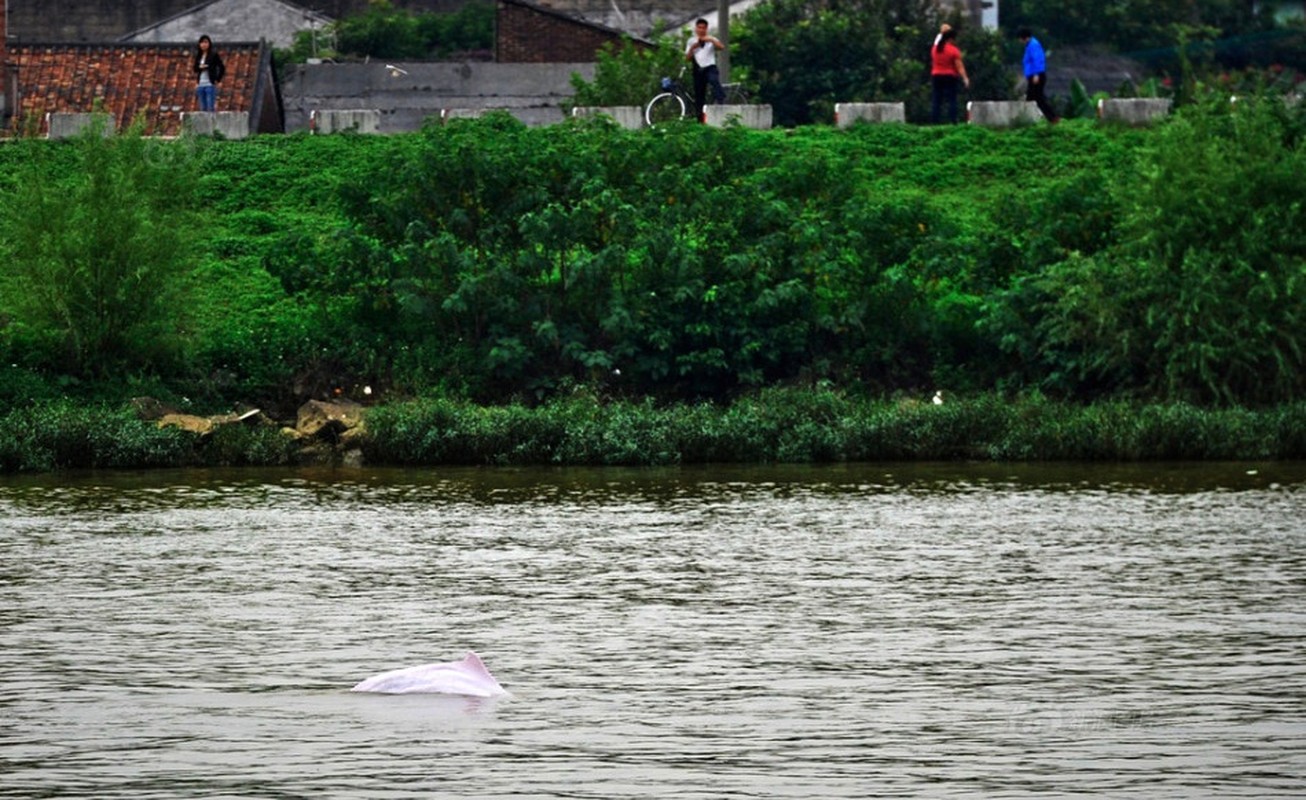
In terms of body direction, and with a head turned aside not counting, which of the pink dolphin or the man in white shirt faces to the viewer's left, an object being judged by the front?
the pink dolphin

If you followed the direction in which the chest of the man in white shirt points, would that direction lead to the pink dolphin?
yes

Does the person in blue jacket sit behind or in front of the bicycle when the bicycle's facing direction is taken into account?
behind

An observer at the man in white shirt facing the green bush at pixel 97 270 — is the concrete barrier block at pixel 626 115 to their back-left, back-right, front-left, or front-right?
front-right

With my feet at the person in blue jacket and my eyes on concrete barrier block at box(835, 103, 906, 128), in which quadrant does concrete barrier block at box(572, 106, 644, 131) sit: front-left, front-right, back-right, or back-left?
front-left

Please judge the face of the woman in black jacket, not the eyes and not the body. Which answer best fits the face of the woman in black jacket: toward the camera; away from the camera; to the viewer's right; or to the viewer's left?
toward the camera

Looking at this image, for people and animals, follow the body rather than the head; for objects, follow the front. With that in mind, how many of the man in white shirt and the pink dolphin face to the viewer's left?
1

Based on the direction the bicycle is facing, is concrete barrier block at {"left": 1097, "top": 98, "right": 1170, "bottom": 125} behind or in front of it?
behind

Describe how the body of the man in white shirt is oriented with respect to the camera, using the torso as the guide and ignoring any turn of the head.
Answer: toward the camera

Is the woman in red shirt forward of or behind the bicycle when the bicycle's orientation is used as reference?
behind

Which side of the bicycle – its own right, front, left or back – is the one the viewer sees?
left

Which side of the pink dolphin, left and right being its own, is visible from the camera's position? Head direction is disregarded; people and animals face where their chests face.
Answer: left

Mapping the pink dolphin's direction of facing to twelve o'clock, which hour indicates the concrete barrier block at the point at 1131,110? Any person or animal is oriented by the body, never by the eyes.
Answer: The concrete barrier block is roughly at 4 o'clock from the pink dolphin.
